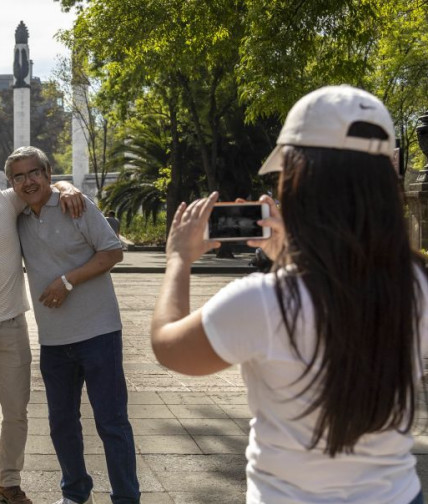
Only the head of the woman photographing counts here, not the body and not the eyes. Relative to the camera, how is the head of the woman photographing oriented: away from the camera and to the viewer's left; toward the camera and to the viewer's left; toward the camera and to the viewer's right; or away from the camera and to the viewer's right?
away from the camera and to the viewer's left

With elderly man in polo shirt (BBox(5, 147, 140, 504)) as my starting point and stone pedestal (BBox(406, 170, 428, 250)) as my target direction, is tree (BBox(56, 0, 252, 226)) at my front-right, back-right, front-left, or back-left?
front-left

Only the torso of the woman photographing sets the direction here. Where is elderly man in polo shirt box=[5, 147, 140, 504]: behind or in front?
in front

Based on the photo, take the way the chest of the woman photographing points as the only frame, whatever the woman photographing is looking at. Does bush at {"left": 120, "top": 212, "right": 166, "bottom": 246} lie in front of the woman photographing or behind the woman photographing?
in front

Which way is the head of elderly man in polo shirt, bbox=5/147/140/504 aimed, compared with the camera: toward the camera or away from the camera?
toward the camera

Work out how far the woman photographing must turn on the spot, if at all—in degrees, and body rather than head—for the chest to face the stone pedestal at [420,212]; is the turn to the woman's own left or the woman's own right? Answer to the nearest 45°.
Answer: approximately 45° to the woman's own right

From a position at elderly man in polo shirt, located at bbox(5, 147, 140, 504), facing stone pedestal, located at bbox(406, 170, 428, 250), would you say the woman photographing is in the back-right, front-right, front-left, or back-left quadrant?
back-right

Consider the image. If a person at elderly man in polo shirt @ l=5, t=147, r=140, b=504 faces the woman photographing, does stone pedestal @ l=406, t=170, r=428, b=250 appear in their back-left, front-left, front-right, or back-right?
back-left

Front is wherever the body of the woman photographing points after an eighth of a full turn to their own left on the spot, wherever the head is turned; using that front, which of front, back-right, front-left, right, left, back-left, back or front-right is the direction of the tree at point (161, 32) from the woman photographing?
right

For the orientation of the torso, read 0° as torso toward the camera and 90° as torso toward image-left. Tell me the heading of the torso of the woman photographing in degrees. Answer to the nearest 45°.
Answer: approximately 135°
